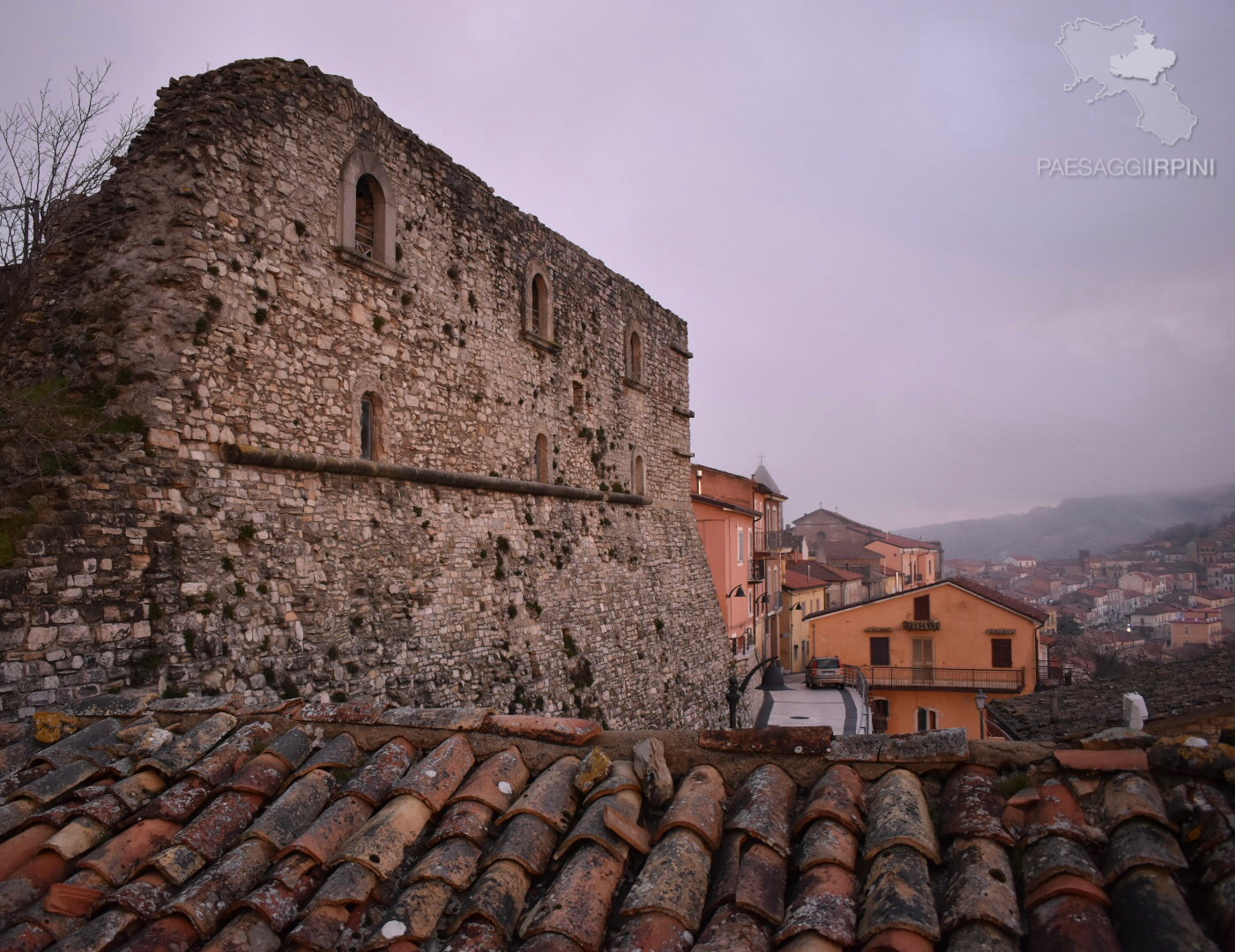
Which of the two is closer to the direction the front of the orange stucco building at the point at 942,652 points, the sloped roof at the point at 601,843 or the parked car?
the sloped roof

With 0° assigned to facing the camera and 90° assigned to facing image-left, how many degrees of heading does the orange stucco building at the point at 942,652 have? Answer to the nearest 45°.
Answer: approximately 0°

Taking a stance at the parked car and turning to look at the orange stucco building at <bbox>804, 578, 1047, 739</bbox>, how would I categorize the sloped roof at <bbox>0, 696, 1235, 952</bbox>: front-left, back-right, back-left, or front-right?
back-right

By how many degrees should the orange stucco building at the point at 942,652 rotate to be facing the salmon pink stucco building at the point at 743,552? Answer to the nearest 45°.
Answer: approximately 90° to its right

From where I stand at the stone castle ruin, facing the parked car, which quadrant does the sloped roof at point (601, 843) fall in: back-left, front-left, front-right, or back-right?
back-right

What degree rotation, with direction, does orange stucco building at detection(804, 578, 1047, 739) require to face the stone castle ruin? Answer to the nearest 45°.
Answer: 0° — it already faces it

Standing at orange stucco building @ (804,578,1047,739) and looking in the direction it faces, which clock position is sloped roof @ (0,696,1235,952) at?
The sloped roof is roughly at 12 o'clock from the orange stucco building.

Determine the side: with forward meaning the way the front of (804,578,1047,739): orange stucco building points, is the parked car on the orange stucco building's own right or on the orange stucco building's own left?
on the orange stucco building's own right
